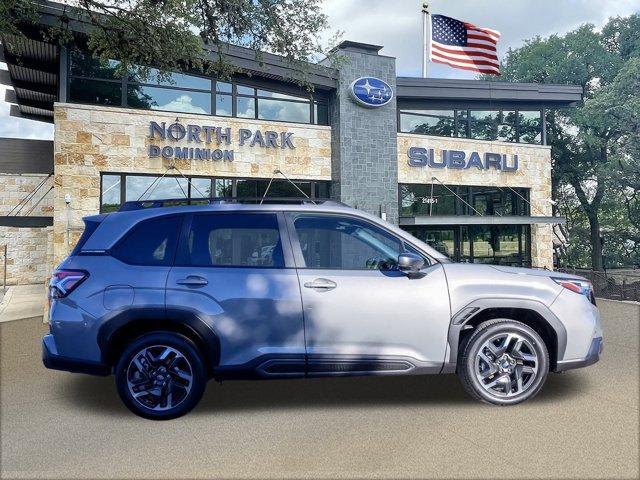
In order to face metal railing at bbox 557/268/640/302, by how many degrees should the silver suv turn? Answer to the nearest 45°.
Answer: approximately 45° to its left

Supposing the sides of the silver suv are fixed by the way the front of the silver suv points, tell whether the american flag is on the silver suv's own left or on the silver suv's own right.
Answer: on the silver suv's own left

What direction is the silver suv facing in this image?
to the viewer's right

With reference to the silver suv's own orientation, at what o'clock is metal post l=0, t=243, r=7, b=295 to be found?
The metal post is roughly at 8 o'clock from the silver suv.

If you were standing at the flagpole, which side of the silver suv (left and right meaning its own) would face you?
left

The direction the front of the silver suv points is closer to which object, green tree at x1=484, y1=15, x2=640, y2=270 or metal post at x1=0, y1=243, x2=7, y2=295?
the green tree

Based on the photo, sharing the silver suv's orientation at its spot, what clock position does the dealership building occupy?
The dealership building is roughly at 9 o'clock from the silver suv.
